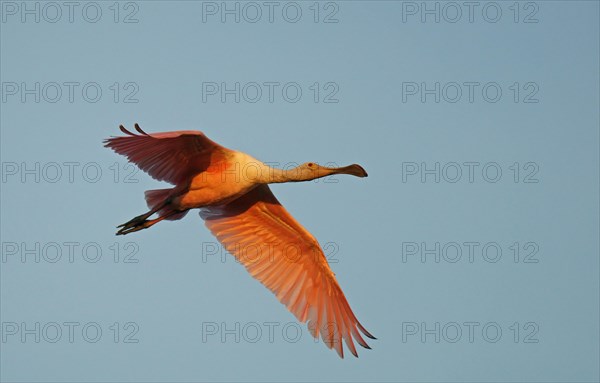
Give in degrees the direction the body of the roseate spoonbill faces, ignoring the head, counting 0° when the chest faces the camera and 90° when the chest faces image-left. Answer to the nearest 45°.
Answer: approximately 270°
